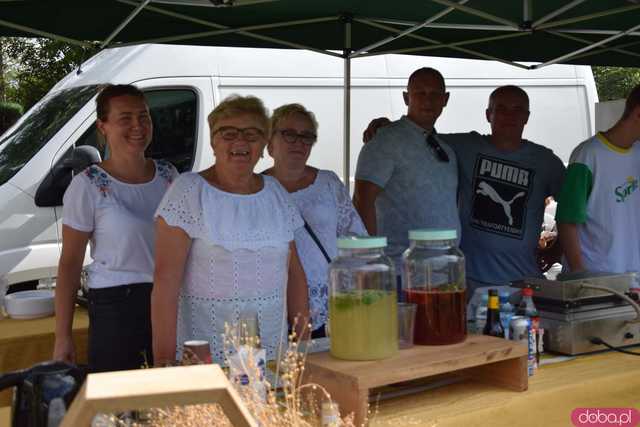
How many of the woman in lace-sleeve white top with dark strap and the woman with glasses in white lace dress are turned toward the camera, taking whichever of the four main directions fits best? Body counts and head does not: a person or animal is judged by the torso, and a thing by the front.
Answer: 2

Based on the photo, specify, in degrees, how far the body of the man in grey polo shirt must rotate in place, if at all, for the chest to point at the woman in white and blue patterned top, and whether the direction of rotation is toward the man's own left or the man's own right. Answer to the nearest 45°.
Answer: approximately 90° to the man's own right

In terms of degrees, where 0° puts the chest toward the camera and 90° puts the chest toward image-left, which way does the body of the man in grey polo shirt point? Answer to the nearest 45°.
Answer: approximately 315°

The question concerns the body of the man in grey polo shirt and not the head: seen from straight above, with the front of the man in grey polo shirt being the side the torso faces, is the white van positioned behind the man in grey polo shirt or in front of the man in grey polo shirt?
behind

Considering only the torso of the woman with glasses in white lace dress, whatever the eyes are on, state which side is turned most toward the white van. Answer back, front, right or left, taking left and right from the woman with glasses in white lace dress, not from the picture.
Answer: back

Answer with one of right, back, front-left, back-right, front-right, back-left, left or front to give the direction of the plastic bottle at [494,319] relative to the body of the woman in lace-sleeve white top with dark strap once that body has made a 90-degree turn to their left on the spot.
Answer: front-right

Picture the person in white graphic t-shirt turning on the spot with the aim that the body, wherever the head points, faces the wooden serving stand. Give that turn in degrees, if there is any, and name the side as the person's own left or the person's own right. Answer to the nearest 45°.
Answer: approximately 45° to the person's own right

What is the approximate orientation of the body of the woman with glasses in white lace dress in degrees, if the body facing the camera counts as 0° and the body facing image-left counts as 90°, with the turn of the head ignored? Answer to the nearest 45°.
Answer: approximately 0°

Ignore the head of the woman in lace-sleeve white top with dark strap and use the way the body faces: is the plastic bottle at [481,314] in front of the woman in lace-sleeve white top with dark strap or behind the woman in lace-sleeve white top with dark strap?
in front
